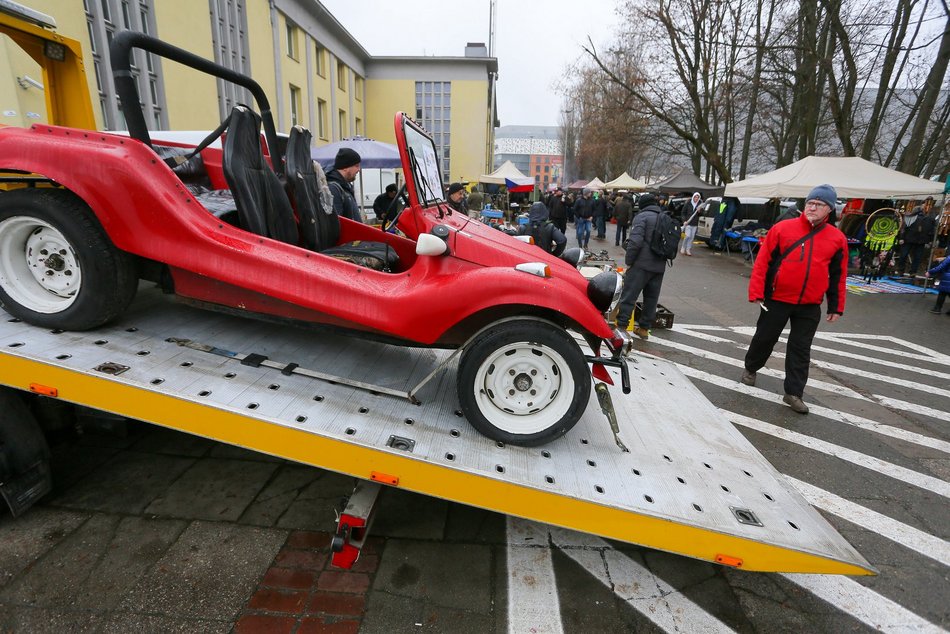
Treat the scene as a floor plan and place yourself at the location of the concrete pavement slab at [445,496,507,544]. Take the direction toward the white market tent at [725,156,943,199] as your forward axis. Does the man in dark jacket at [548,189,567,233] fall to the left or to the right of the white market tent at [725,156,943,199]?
left

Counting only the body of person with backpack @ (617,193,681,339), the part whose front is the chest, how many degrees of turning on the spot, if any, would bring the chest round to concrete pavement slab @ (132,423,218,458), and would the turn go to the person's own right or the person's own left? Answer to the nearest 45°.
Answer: approximately 90° to the person's own left

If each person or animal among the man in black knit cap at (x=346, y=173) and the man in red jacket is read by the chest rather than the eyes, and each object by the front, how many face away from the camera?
0

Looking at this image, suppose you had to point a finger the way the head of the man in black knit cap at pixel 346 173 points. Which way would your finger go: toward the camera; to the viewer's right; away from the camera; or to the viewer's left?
to the viewer's right

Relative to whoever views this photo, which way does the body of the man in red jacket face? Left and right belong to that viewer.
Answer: facing the viewer

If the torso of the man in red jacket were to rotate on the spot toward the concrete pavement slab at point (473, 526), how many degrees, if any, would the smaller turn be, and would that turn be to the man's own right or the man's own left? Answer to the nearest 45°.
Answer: approximately 45° to the man's own right

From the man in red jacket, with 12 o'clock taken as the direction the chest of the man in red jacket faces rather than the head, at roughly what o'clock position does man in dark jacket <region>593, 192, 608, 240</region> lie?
The man in dark jacket is roughly at 5 o'clock from the man in red jacket.

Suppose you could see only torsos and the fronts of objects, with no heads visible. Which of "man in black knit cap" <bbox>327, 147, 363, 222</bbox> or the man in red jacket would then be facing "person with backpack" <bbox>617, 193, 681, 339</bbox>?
the man in black knit cap

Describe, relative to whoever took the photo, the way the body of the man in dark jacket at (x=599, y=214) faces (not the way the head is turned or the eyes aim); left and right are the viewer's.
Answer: facing away from the viewer

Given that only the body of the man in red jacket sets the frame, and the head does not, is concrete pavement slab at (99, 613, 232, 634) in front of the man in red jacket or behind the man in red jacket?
in front

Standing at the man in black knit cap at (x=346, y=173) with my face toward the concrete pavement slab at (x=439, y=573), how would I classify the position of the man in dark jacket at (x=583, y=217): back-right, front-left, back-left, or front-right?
back-left

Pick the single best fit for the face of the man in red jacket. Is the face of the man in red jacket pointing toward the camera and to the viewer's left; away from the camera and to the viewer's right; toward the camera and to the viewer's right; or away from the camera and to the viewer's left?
toward the camera and to the viewer's left

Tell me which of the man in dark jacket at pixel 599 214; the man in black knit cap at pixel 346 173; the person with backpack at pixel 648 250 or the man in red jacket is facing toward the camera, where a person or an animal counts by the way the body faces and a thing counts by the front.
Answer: the man in red jacket

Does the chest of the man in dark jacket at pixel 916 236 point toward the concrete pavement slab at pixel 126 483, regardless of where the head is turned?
no

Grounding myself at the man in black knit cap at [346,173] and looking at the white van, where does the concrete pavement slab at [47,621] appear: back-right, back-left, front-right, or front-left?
back-right

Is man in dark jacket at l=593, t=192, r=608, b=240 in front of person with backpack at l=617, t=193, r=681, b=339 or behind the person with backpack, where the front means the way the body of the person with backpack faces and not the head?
in front

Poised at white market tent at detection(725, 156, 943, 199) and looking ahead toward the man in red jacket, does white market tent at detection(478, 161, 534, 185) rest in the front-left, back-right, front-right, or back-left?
back-right
